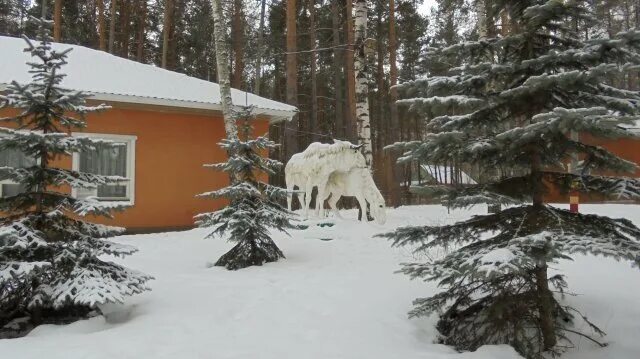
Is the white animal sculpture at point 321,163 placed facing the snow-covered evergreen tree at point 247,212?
no

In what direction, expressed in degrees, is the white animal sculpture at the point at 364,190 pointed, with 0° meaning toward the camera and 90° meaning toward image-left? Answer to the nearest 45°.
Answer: approximately 270°

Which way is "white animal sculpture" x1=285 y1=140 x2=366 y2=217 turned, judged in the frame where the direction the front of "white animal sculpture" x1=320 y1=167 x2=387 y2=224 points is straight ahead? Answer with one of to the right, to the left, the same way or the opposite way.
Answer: the same way

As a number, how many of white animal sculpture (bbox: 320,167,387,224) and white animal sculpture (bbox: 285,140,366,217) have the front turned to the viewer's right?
2

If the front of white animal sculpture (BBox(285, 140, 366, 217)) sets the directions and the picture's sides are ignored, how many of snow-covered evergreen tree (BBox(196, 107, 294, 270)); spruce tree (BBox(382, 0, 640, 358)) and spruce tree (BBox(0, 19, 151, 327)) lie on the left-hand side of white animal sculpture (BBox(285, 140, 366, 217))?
0

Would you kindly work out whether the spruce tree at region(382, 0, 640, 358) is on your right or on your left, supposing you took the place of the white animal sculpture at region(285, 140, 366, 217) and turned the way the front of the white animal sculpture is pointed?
on your right

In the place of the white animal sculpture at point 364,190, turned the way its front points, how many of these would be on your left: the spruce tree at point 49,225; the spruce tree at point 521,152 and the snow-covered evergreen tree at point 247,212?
0

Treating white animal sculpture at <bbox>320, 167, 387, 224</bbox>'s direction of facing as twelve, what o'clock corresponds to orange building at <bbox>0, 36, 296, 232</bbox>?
The orange building is roughly at 6 o'clock from the white animal sculpture.

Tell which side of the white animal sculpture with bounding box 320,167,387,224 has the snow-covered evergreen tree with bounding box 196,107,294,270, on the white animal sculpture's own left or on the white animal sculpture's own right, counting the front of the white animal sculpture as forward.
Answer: on the white animal sculpture's own right

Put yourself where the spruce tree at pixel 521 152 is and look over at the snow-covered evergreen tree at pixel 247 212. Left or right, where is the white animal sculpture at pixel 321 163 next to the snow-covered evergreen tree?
right

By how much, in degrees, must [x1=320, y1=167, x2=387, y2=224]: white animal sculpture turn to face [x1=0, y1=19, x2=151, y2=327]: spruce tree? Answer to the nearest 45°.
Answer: approximately 135° to its right

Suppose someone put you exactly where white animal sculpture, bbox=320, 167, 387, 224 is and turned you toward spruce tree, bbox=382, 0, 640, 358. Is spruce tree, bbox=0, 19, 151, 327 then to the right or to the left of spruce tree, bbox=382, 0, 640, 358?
right

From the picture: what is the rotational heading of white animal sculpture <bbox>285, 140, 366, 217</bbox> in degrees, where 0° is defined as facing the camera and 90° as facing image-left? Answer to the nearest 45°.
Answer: approximately 270°

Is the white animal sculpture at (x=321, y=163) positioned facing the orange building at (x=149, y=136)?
no
